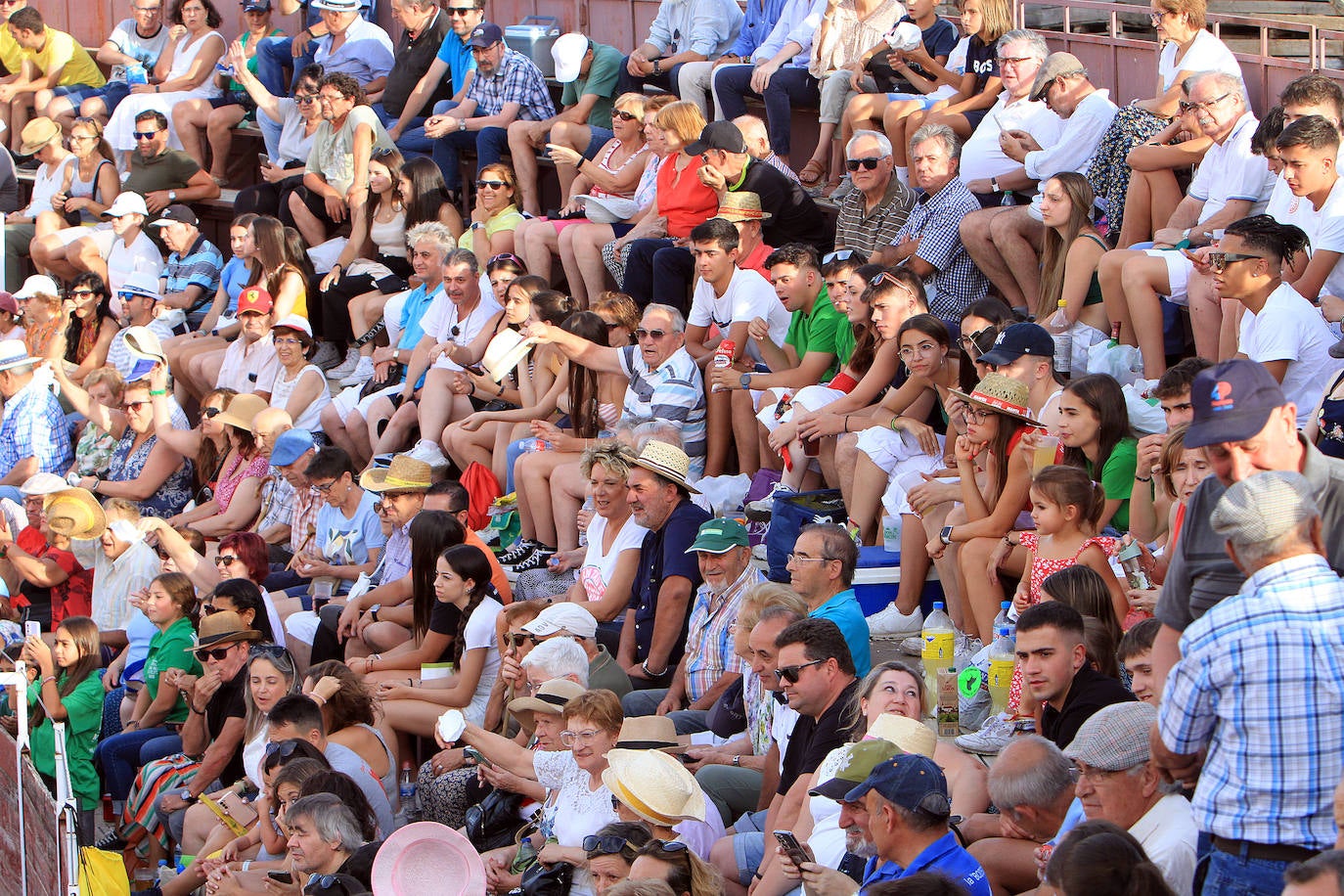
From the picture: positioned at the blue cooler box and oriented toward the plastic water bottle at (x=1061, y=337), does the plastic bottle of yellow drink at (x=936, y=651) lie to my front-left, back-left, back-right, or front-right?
back-right

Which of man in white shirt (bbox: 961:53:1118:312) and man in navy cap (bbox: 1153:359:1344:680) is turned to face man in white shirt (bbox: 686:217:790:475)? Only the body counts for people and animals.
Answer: man in white shirt (bbox: 961:53:1118:312)

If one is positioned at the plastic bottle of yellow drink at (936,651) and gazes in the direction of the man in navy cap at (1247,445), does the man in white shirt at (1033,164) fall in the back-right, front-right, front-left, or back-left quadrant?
back-left

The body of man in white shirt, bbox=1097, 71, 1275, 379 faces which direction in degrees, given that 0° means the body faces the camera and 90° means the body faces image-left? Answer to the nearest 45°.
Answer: approximately 45°

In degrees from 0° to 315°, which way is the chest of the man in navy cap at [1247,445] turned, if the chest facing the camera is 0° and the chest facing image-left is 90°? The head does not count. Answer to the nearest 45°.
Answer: approximately 45°

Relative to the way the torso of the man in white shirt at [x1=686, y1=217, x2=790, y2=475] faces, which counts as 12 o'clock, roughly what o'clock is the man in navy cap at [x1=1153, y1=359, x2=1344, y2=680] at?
The man in navy cap is roughly at 10 o'clock from the man in white shirt.

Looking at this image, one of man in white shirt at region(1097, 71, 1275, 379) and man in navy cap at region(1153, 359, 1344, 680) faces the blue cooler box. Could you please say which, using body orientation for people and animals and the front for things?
the man in white shirt

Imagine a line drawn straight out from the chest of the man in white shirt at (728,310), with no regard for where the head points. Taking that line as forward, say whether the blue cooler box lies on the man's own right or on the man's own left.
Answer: on the man's own left
